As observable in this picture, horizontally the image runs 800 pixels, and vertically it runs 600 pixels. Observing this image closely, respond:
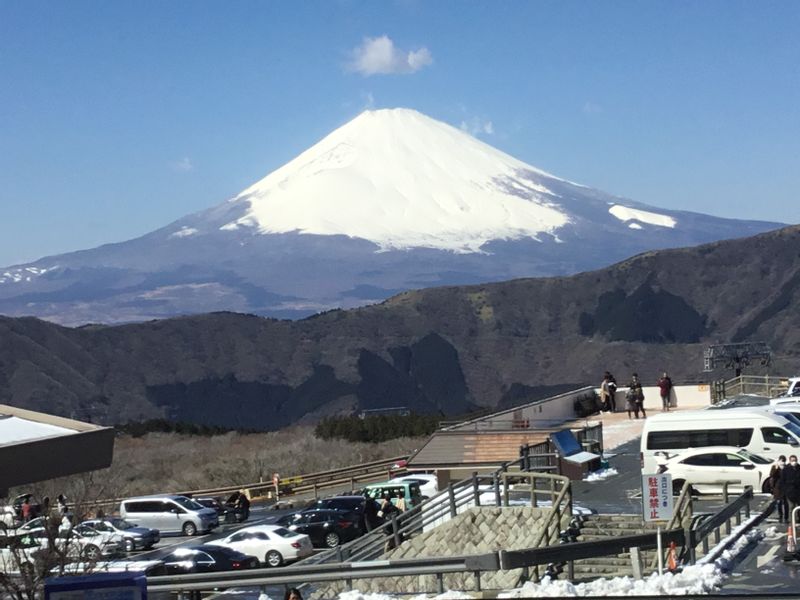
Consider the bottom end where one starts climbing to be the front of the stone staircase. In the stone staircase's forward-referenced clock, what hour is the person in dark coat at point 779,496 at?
The person in dark coat is roughly at 9 o'clock from the stone staircase.

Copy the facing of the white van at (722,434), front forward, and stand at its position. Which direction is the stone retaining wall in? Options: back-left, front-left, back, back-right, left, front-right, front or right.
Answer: back-right

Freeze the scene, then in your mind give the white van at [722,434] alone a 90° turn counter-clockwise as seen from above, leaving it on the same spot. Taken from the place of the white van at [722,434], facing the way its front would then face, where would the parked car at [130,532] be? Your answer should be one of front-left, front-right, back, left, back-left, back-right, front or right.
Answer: left

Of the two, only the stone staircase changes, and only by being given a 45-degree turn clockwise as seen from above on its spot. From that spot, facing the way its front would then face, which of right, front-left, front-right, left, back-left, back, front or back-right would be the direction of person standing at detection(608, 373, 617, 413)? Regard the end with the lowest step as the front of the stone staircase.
back-right

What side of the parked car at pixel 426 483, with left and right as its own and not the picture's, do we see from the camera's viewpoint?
left

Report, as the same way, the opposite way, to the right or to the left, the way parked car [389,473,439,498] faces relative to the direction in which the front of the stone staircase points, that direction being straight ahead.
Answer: to the right

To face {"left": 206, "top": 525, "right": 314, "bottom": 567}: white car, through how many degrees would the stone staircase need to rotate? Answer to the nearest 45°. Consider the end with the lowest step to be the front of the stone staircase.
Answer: approximately 135° to its right

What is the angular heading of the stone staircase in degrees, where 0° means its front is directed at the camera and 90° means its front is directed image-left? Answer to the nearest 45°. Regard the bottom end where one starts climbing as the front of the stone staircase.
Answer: approximately 0°

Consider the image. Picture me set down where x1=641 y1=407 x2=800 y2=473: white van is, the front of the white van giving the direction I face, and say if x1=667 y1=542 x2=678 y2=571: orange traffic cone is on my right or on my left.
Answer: on my right

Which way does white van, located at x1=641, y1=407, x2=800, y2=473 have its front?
to the viewer's right
